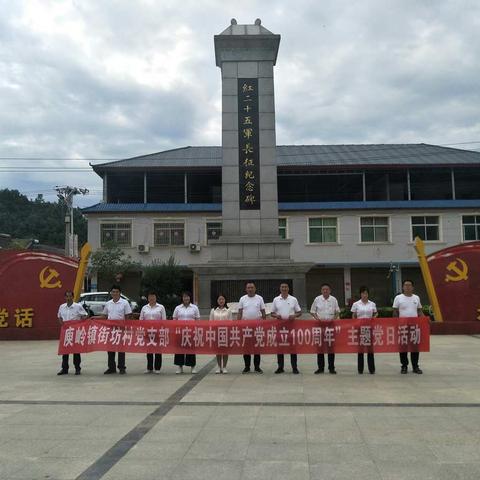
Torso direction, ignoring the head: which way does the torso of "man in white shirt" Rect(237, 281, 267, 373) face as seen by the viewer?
toward the camera

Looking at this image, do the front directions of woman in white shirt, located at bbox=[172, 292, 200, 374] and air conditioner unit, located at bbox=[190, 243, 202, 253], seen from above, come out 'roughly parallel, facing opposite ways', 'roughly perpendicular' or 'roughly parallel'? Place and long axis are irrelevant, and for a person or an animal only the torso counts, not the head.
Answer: roughly parallel

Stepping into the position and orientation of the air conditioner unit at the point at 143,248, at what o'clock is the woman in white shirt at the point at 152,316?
The woman in white shirt is roughly at 12 o'clock from the air conditioner unit.

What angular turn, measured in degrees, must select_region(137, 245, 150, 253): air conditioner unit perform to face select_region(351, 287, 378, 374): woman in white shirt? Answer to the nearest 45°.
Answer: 0° — it already faces them

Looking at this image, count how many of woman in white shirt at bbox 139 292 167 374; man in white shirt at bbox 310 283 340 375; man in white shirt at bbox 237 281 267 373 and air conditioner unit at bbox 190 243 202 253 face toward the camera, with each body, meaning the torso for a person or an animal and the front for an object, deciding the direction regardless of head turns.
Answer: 4

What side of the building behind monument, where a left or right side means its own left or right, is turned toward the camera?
front

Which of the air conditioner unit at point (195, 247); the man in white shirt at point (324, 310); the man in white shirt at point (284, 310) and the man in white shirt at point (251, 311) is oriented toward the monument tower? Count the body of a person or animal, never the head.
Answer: the air conditioner unit

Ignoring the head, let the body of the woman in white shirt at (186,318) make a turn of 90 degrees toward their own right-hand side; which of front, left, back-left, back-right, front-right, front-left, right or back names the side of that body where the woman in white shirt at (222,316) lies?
back

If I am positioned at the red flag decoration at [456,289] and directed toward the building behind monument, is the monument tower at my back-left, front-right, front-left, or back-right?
front-left

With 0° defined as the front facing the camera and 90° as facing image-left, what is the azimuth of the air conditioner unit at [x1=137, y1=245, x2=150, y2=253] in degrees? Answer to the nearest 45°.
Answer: approximately 0°

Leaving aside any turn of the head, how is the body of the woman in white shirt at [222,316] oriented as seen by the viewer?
toward the camera

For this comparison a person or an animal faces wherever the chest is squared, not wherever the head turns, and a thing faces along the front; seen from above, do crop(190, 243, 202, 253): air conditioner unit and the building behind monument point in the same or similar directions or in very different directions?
same or similar directions

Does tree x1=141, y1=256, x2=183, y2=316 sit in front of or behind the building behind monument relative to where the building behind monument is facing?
in front

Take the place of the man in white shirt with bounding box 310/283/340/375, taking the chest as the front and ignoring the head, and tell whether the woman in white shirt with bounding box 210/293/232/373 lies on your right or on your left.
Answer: on your right
